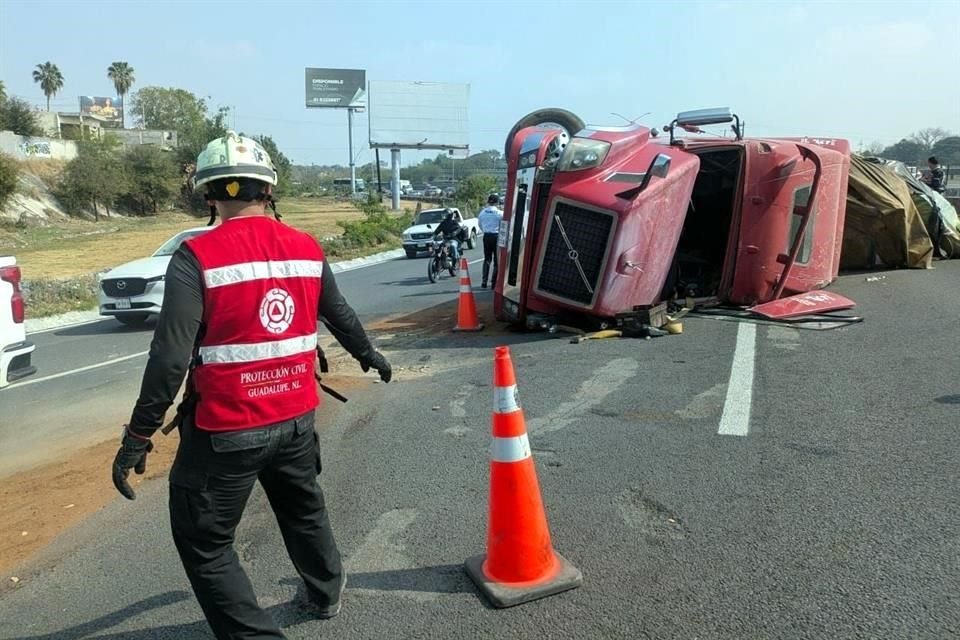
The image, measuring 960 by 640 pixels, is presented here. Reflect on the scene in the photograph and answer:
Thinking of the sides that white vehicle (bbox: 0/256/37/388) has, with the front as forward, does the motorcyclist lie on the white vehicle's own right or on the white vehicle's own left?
on the white vehicle's own right

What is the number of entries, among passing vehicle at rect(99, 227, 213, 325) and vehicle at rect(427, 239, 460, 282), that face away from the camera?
0

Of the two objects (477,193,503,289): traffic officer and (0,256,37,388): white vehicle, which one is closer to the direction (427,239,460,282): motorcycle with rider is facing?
the white vehicle

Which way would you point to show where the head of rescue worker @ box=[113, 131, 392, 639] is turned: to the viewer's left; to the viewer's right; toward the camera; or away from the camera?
away from the camera

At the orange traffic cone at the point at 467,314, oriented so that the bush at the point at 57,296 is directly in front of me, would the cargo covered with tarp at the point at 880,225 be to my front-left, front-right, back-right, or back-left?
back-right

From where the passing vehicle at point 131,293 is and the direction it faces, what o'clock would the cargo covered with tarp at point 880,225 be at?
The cargo covered with tarp is roughly at 8 o'clock from the passing vehicle.

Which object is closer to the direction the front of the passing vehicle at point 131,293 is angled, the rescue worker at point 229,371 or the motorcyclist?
the rescue worker
